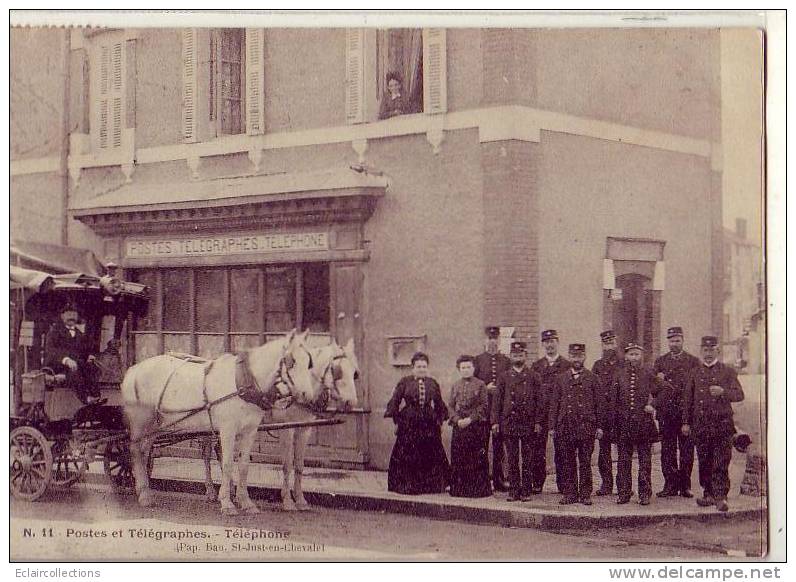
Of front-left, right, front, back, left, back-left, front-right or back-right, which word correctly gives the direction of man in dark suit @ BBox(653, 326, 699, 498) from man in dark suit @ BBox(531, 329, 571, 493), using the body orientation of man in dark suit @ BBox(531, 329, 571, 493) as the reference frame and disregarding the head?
left

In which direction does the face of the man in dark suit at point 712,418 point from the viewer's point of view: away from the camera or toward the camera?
toward the camera

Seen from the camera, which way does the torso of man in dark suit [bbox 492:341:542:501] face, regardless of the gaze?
toward the camera

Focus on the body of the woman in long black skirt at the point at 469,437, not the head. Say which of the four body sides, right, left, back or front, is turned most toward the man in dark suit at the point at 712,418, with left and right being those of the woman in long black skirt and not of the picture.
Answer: left

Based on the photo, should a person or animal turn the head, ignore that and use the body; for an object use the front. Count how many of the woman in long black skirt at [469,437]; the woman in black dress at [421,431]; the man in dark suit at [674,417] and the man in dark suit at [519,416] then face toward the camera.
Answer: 4

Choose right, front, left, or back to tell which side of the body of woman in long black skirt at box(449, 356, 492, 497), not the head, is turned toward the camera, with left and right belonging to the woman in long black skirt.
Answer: front

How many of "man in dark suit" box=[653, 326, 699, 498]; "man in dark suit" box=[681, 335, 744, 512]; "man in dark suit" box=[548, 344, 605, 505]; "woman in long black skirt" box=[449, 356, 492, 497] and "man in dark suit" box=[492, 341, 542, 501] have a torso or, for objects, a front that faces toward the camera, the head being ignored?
5

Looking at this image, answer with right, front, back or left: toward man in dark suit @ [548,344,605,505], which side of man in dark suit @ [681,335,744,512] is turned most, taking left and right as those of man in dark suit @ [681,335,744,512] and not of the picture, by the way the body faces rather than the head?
right

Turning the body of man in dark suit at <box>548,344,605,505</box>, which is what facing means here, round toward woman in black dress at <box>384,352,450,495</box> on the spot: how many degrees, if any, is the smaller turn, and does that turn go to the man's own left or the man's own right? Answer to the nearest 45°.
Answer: approximately 90° to the man's own right

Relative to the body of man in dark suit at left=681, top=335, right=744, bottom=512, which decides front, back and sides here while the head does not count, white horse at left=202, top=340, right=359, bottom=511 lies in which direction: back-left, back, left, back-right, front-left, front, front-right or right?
right

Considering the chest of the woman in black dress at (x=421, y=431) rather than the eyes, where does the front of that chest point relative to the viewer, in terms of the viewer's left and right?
facing the viewer

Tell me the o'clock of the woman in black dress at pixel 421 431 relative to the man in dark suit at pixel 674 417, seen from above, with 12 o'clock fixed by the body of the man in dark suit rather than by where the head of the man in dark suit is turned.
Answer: The woman in black dress is roughly at 3 o'clock from the man in dark suit.

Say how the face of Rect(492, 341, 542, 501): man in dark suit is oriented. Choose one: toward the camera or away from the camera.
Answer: toward the camera

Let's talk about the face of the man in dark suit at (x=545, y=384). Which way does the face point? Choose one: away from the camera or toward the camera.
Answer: toward the camera

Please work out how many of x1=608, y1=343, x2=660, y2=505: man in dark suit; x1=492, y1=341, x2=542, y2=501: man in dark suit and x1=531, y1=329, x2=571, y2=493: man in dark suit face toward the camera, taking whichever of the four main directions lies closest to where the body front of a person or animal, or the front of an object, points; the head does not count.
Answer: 3

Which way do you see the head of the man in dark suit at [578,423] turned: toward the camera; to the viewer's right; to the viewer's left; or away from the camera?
toward the camera

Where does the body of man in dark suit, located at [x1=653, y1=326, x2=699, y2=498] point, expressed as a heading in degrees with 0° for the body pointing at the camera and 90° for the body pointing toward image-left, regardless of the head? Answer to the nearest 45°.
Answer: approximately 0°

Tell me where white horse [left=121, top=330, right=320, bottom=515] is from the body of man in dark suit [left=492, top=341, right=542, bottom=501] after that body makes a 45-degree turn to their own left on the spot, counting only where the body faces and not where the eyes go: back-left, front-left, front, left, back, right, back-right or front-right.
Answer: back-right
